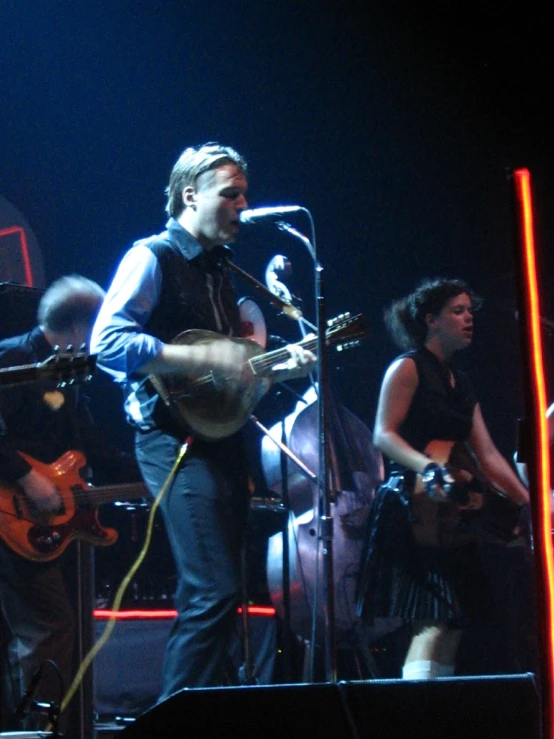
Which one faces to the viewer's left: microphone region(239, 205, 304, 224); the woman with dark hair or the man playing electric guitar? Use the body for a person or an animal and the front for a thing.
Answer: the microphone

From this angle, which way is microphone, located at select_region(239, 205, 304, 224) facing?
to the viewer's left

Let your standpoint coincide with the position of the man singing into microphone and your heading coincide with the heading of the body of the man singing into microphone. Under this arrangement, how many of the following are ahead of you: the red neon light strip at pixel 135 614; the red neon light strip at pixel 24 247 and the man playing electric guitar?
0

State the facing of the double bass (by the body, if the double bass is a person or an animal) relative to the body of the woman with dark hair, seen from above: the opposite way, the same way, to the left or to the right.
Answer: the same way

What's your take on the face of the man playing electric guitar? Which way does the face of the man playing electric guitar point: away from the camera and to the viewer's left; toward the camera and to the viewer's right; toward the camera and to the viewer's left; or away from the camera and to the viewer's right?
toward the camera and to the viewer's right

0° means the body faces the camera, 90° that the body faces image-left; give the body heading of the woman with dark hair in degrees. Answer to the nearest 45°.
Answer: approximately 315°

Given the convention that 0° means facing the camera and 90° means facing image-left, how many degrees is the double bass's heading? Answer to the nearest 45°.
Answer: approximately 315°

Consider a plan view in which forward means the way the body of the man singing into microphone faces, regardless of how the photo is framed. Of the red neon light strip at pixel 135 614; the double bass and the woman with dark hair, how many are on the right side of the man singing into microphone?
0

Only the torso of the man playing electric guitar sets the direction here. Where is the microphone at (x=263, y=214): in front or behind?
in front

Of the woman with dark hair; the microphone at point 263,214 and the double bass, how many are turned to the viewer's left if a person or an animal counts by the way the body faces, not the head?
1

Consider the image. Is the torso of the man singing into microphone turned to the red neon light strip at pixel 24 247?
no

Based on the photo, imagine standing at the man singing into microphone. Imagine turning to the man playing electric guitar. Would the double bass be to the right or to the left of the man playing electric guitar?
right

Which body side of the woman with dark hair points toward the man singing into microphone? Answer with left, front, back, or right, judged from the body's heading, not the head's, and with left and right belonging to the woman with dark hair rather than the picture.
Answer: right

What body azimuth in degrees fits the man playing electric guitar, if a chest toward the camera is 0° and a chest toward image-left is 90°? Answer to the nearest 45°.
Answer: approximately 315°

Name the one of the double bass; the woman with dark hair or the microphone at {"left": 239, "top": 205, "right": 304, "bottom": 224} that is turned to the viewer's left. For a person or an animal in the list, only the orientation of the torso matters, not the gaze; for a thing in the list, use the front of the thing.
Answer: the microphone

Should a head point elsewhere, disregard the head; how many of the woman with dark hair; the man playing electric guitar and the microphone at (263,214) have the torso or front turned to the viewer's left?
1

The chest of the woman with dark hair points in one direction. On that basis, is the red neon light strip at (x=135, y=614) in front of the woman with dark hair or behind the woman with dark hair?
behind
